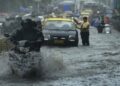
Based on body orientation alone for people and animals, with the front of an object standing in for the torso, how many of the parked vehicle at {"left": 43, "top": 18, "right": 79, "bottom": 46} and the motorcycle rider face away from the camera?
0

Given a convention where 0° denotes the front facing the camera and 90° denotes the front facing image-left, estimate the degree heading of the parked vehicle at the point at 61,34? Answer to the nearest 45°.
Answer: approximately 0°

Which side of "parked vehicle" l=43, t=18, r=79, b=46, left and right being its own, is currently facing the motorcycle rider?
front

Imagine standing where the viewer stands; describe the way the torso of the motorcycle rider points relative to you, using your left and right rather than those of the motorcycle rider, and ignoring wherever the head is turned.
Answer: facing the viewer and to the left of the viewer

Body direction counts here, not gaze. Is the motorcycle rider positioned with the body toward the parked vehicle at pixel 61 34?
no
